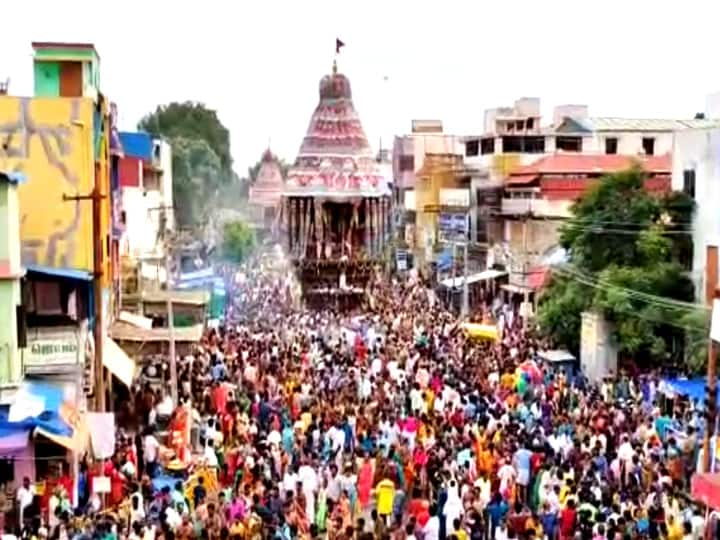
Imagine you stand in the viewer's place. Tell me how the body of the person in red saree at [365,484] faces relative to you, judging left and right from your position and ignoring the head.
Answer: facing away from the viewer

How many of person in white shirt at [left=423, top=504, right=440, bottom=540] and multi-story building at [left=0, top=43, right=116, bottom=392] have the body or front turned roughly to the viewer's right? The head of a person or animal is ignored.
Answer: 1

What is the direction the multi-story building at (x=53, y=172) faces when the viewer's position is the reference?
facing to the right of the viewer

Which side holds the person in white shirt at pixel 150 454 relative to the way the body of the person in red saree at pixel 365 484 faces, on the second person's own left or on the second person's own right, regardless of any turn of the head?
on the second person's own left

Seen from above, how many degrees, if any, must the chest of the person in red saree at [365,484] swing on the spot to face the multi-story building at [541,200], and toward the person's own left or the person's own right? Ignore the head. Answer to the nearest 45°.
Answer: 0° — they already face it

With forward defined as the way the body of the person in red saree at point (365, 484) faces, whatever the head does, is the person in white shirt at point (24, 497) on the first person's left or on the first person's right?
on the first person's left

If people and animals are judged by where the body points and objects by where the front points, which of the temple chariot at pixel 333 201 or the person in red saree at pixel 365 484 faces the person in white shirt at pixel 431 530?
the temple chariot

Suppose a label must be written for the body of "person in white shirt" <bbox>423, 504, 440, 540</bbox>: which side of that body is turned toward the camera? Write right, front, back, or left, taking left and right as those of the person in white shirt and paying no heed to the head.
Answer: back

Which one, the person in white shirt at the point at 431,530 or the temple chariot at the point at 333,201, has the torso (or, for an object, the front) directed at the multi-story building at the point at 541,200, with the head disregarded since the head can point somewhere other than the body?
the person in white shirt

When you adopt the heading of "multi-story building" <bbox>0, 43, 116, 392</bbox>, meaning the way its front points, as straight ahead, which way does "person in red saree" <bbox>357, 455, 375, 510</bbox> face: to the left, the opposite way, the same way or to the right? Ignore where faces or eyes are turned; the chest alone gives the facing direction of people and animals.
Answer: to the left

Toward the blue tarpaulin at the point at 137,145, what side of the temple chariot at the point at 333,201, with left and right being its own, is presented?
right
